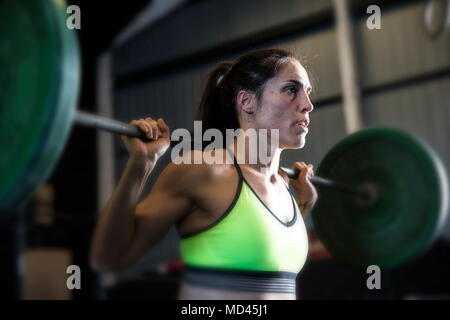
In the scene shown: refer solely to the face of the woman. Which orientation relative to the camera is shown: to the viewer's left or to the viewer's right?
to the viewer's right

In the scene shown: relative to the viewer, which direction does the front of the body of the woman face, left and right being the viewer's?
facing the viewer and to the right of the viewer
